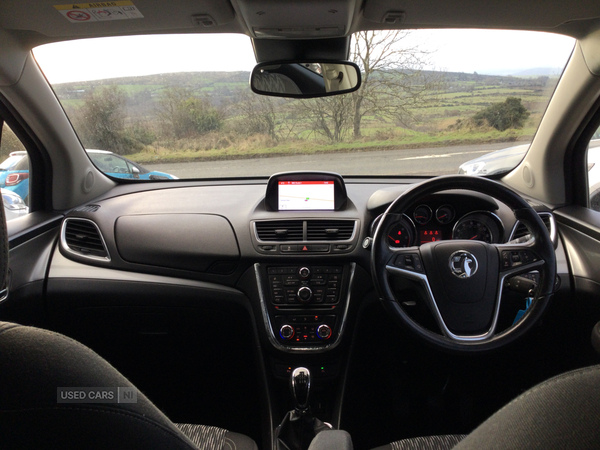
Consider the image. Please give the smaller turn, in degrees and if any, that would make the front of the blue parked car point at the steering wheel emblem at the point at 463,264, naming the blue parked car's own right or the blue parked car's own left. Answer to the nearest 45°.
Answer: approximately 90° to the blue parked car's own right

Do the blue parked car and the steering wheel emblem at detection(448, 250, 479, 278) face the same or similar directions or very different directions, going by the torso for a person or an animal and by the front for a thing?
very different directions

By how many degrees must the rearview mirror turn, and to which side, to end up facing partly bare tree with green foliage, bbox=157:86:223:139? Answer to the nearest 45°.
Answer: approximately 135° to its right

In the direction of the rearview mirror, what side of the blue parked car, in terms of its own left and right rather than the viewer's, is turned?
right

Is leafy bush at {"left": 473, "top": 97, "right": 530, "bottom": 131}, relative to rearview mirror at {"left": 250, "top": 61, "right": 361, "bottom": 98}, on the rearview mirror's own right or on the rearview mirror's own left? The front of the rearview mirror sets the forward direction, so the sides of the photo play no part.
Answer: on the rearview mirror's own left

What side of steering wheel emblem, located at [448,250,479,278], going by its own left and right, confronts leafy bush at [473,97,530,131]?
back

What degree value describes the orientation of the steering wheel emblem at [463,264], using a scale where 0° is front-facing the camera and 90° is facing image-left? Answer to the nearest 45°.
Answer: approximately 0°

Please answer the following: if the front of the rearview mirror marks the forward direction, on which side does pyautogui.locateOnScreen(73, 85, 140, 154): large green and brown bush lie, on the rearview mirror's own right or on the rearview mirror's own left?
on the rearview mirror's own right

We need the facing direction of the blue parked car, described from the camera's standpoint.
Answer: facing away from the viewer and to the right of the viewer
